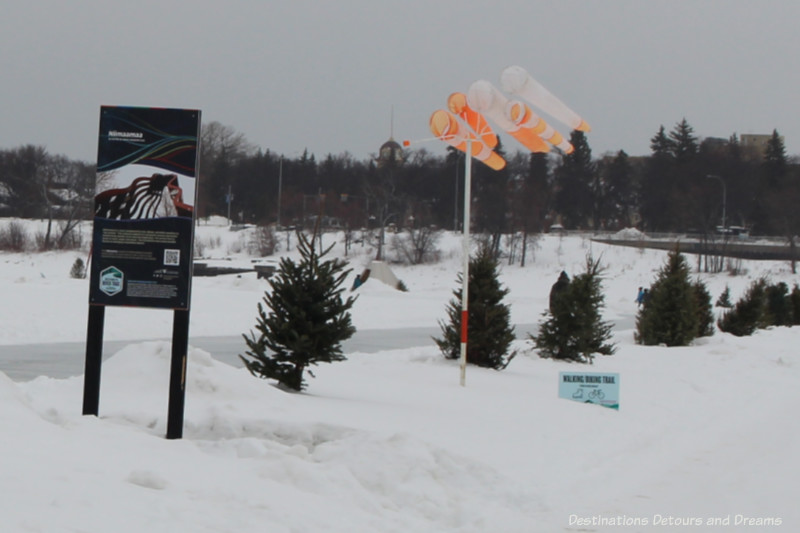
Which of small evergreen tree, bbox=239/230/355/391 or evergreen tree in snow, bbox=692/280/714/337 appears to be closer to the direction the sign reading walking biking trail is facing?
the small evergreen tree

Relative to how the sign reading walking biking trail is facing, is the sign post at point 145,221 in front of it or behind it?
in front

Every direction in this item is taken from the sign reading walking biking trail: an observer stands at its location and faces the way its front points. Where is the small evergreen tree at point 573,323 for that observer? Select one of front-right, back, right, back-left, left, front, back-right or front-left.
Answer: back

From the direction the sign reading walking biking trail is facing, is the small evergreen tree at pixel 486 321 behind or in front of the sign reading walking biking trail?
behind

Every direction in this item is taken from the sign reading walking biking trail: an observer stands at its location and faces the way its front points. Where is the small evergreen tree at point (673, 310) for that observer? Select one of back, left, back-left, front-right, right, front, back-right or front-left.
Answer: back

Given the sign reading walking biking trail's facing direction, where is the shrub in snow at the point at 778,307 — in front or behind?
behind

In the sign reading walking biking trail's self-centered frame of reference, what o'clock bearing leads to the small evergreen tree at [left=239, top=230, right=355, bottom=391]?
The small evergreen tree is roughly at 2 o'clock from the sign reading walking biking trail.

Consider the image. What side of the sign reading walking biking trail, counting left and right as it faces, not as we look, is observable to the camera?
front

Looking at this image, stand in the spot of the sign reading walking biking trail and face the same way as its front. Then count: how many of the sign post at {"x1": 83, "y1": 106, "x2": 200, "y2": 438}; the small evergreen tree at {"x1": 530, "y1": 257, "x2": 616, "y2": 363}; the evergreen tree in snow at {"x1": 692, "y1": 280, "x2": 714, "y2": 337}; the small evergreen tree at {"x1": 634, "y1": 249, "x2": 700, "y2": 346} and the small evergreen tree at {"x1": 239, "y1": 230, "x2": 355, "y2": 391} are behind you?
3

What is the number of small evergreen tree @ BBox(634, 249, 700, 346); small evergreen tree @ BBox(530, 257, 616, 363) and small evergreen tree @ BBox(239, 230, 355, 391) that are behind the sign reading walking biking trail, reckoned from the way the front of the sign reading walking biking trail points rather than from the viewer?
2
